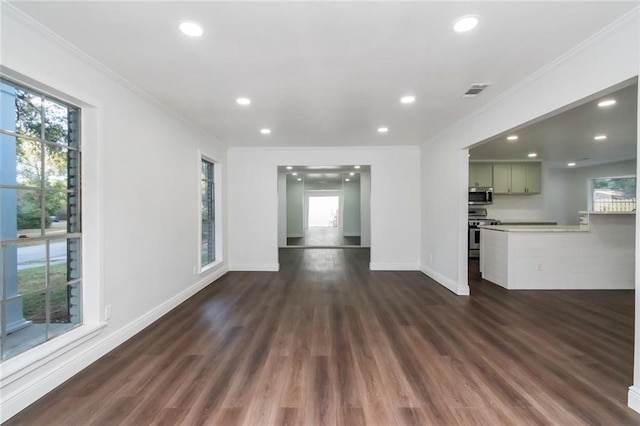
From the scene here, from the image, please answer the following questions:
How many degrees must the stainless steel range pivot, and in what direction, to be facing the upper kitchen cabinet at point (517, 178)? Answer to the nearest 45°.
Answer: approximately 90° to its left

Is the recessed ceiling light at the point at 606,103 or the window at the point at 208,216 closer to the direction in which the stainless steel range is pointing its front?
the recessed ceiling light

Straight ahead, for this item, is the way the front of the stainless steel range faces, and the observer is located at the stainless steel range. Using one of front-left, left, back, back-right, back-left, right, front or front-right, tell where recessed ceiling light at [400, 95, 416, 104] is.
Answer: front-right

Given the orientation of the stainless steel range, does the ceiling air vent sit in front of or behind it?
in front

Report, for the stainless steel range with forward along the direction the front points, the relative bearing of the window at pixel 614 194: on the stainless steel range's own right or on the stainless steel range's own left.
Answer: on the stainless steel range's own left

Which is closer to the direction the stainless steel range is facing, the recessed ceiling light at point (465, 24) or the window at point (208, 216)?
the recessed ceiling light

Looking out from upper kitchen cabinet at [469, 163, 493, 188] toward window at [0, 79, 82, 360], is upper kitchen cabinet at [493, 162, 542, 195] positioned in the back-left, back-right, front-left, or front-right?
back-left

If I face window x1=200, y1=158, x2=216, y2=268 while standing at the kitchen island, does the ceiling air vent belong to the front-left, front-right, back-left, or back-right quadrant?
front-left

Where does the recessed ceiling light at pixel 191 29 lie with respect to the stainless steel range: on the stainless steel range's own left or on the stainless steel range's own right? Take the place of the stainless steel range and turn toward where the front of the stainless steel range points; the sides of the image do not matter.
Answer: on the stainless steel range's own right

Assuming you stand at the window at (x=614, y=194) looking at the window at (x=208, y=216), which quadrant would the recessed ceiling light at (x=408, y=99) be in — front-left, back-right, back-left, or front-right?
front-left

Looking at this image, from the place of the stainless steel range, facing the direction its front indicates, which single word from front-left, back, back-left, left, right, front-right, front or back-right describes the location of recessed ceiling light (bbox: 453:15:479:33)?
front-right

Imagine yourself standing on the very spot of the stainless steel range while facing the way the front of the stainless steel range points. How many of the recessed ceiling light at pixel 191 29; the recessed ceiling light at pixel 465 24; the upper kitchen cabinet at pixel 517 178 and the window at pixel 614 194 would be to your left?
2

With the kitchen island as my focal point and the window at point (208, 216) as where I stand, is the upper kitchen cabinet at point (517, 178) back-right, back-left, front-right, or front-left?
front-left

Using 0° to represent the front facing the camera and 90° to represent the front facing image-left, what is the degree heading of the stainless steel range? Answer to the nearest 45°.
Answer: approximately 315°

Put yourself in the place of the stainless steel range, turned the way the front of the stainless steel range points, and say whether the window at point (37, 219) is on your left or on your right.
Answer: on your right

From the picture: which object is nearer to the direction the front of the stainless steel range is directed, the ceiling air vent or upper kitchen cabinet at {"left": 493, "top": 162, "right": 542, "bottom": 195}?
the ceiling air vent
